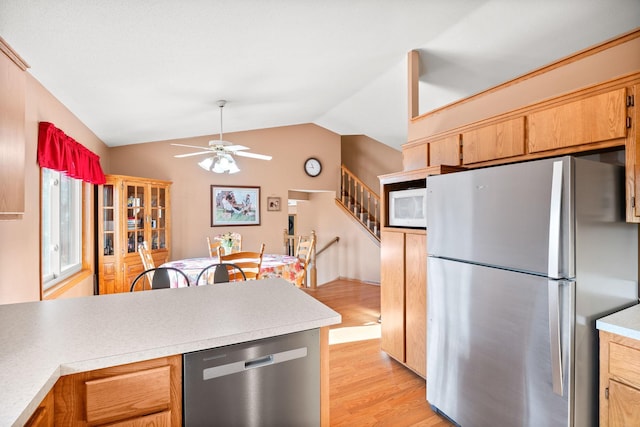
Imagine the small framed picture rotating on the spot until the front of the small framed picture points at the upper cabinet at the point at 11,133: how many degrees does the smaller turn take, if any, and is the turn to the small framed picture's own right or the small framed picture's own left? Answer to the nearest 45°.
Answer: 0° — it already faces it

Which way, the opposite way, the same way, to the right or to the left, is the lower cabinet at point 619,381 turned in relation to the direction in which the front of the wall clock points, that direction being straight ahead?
to the right

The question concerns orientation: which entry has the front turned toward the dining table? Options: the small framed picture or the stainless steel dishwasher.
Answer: the small framed picture

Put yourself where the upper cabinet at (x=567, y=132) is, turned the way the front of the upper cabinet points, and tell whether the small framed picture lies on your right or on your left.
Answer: on your right

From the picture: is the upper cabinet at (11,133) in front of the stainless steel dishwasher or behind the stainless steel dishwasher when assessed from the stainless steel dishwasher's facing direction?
behind

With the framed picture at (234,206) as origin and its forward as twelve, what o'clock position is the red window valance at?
The red window valance is roughly at 1 o'clock from the framed picture.

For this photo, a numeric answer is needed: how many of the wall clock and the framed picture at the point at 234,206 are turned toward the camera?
2

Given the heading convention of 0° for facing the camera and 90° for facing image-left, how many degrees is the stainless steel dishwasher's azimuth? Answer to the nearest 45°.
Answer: approximately 315°
